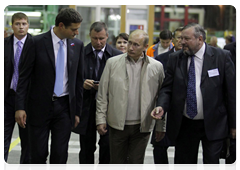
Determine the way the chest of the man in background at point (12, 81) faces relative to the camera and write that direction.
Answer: toward the camera

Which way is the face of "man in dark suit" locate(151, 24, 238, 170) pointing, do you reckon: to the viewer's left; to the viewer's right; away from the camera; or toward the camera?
to the viewer's left

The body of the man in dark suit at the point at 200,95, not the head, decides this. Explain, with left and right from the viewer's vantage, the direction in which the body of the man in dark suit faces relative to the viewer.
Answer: facing the viewer and to the left of the viewer

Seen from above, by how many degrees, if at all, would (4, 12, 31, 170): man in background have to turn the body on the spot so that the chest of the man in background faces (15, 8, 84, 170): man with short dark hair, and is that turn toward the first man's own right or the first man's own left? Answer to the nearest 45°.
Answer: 0° — they already face them

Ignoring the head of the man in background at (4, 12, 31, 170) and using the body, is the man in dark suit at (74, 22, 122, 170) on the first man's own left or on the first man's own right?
on the first man's own left

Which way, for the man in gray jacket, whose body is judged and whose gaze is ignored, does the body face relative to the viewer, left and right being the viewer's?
facing the viewer

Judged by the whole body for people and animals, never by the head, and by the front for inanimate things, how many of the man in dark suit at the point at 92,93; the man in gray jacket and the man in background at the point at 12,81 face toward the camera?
3

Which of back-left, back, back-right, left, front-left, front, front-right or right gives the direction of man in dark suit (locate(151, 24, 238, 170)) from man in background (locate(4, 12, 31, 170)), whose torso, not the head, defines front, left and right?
front-left

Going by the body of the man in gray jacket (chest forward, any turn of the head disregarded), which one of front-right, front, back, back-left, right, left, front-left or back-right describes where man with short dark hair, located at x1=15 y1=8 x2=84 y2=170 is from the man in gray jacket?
right
